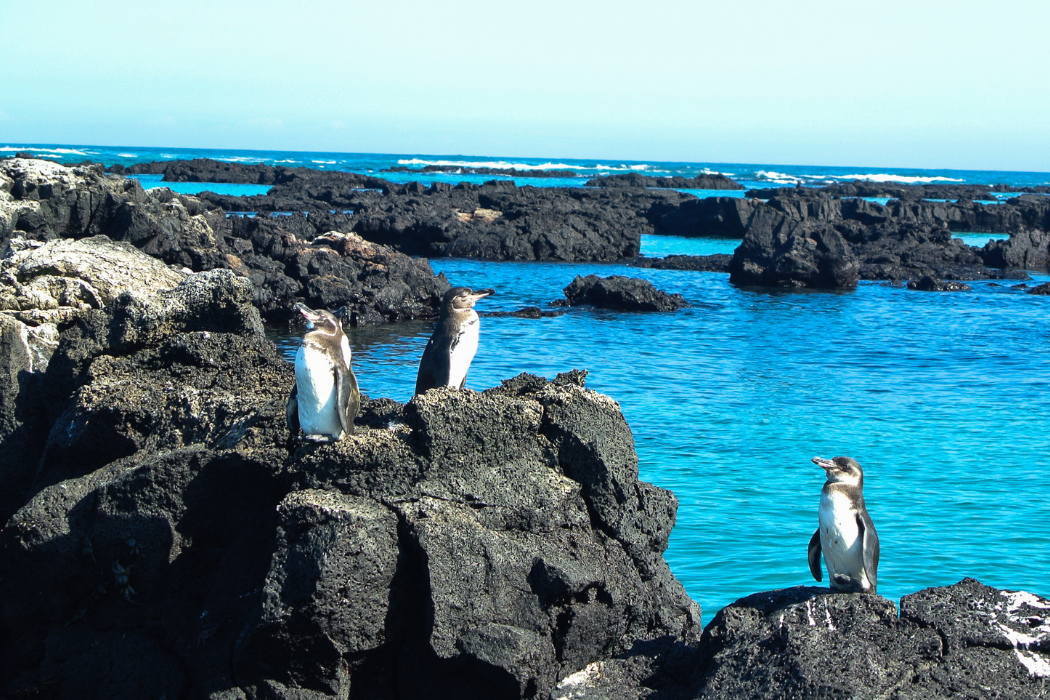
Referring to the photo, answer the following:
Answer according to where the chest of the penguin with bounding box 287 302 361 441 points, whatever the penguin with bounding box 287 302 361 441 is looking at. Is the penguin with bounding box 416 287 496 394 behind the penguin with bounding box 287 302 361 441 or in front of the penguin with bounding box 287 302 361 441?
behind

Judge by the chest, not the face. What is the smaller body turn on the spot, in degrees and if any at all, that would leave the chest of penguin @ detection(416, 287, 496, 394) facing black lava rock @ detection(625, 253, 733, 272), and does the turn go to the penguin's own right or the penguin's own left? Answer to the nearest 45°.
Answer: approximately 90° to the penguin's own left

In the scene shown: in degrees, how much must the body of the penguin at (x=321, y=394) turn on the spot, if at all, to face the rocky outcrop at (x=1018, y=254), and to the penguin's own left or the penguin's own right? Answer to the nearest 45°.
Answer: approximately 180°

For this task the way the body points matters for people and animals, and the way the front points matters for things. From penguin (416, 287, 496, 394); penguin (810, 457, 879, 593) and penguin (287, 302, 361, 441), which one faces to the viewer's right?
penguin (416, 287, 496, 394)

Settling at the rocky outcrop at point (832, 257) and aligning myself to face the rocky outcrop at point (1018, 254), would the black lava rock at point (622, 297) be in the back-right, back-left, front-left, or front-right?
back-right

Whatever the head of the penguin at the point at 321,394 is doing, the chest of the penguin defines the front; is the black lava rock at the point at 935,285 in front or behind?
behind

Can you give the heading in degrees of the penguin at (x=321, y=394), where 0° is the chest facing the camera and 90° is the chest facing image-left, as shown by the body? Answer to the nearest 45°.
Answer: approximately 45°

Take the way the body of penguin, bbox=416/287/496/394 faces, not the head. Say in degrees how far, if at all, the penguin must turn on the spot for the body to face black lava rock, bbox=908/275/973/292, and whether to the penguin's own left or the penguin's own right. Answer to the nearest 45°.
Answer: approximately 45° to the penguin's own left
